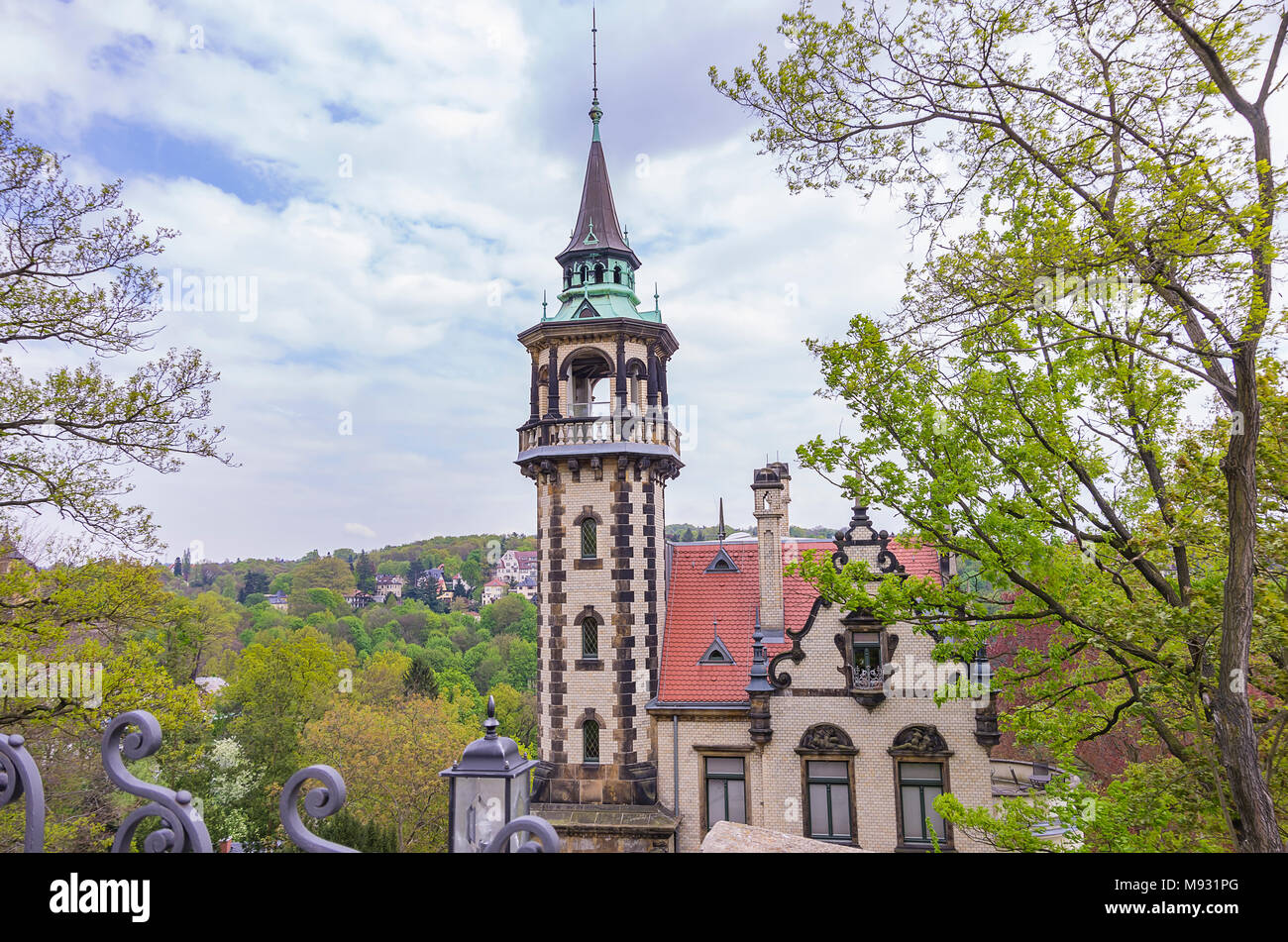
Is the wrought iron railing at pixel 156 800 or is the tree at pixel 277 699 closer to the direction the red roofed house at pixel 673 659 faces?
the wrought iron railing

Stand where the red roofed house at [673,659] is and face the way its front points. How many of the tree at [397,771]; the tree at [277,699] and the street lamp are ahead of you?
1

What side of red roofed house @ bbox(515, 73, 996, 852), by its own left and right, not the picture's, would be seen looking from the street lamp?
front

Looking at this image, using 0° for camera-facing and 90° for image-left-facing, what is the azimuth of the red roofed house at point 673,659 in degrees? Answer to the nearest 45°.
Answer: approximately 0°

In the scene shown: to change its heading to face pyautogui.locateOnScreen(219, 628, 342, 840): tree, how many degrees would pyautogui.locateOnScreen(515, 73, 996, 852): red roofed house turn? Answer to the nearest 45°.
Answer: approximately 135° to its right

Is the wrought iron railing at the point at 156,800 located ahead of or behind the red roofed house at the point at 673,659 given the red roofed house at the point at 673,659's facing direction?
ahead

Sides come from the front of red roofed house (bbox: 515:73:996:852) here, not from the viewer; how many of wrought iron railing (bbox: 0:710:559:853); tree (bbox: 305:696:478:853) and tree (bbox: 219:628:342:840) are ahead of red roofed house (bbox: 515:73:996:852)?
1
